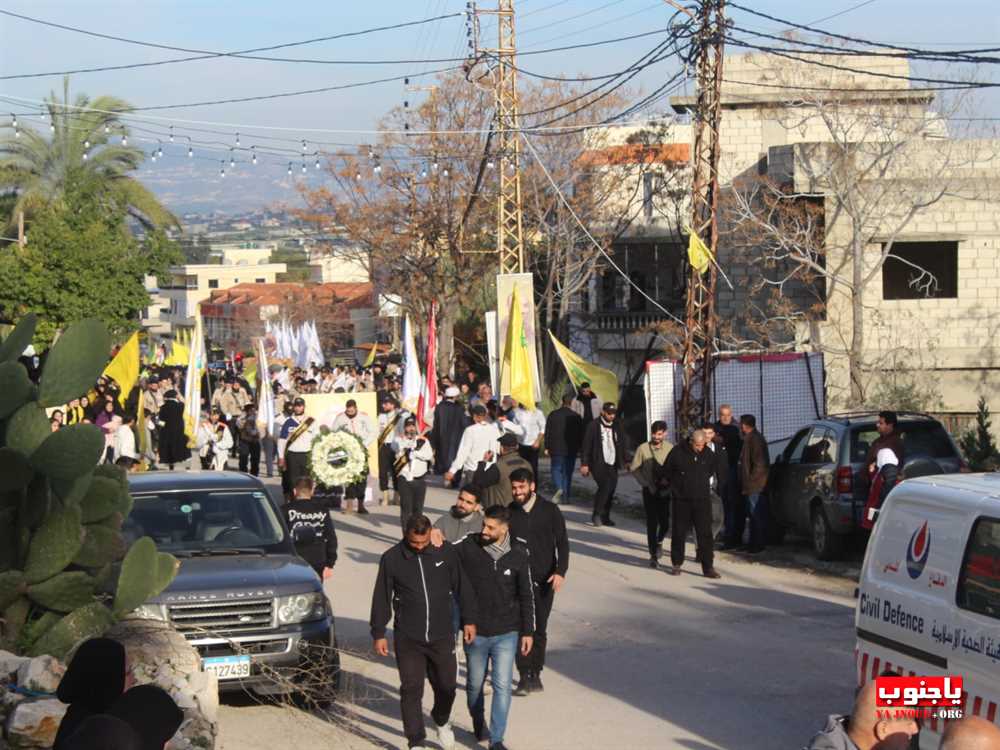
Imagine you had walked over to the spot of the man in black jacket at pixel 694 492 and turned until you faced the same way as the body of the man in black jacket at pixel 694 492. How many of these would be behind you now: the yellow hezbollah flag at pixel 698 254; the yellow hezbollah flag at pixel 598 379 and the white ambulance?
2

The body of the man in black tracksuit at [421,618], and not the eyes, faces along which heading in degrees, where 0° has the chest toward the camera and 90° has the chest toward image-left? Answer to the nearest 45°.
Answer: approximately 0°

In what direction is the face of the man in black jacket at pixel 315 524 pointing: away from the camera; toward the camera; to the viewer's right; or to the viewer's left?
away from the camera

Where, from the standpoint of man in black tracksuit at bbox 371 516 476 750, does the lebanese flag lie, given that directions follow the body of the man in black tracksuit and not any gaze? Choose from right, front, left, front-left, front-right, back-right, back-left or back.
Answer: back

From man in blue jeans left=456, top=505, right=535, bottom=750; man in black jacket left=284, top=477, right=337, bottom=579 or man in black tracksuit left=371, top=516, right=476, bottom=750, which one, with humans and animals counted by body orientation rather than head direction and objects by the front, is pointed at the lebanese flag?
the man in black jacket

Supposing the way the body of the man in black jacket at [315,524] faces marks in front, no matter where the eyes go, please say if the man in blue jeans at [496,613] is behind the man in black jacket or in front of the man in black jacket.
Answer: behind

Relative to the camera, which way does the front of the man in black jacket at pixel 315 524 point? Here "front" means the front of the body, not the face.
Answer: away from the camera

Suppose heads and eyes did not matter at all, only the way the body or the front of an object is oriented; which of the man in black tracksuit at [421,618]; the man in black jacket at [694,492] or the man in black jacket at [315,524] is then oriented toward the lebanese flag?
the man in black jacket at [315,524]

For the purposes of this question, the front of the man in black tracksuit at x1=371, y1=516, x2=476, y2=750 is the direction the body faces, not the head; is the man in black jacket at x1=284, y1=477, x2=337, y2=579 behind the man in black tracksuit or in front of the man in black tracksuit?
behind

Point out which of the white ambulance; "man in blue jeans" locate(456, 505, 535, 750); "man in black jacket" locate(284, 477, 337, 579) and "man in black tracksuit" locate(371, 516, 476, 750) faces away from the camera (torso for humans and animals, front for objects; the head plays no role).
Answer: the man in black jacket

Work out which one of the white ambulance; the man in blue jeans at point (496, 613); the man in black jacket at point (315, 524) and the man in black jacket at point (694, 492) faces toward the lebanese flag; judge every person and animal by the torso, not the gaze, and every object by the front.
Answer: the man in black jacket at point (315, 524)

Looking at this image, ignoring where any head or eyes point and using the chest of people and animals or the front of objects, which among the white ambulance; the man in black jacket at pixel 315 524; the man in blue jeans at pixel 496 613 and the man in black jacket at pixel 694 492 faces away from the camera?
the man in black jacket at pixel 315 524
